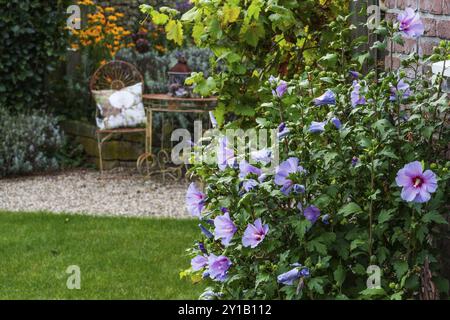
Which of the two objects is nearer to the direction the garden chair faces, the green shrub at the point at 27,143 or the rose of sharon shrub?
the rose of sharon shrub

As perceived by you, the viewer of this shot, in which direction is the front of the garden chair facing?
facing the viewer and to the right of the viewer

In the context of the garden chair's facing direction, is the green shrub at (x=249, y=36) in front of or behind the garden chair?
in front

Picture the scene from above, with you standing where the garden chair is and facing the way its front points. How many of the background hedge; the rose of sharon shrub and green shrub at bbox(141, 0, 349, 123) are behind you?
1

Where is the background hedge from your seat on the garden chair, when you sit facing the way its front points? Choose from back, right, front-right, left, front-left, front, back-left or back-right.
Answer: back

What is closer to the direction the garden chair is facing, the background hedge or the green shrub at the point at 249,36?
the green shrub

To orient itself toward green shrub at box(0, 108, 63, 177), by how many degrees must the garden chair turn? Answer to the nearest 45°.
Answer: approximately 135° to its right

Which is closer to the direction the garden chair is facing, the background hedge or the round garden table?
the round garden table

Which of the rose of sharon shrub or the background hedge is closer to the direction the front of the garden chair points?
the rose of sharon shrub

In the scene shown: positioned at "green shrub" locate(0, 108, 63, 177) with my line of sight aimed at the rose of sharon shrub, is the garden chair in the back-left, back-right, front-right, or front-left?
front-left
